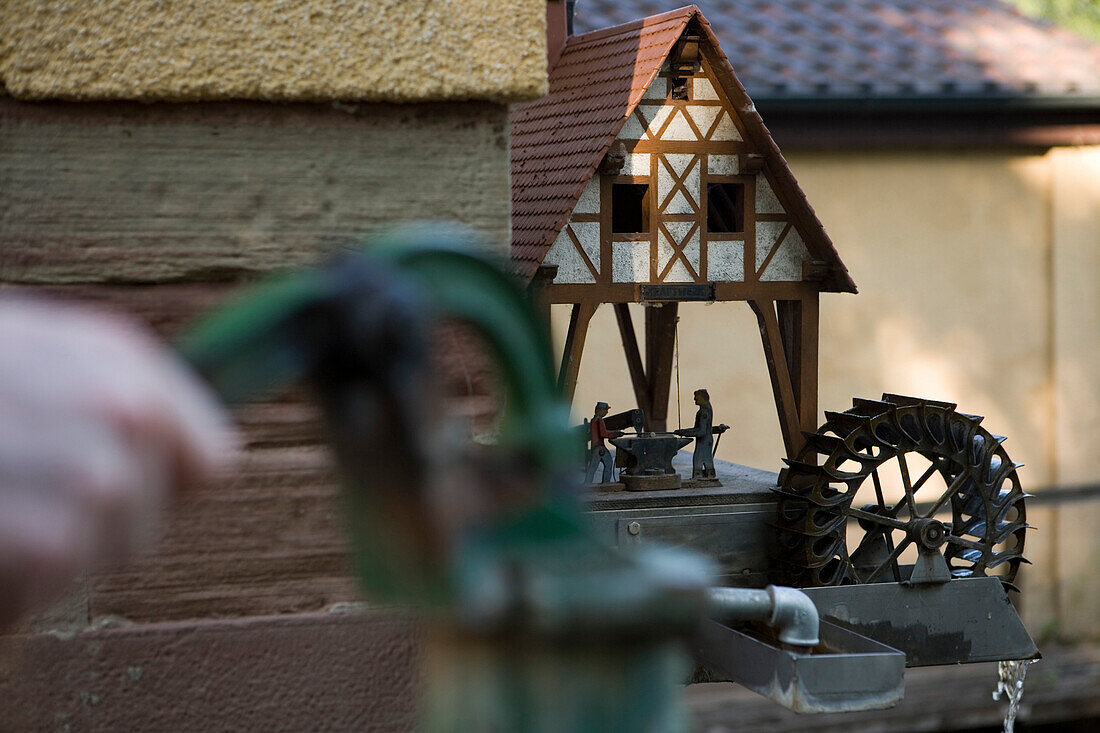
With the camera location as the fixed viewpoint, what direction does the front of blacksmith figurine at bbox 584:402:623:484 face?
facing to the right of the viewer

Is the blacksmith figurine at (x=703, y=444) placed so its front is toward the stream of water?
no

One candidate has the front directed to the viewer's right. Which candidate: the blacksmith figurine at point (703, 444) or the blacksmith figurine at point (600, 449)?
the blacksmith figurine at point (600, 449)

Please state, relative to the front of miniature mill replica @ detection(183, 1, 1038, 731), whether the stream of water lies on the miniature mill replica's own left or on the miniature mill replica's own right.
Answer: on the miniature mill replica's own left

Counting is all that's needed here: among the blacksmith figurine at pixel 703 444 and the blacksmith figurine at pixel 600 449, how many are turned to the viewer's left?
1

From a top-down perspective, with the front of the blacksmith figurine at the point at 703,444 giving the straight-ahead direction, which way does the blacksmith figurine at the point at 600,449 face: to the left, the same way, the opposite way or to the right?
the opposite way

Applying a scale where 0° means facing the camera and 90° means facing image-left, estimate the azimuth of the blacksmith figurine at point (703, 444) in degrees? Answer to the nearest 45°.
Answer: approximately 90°
